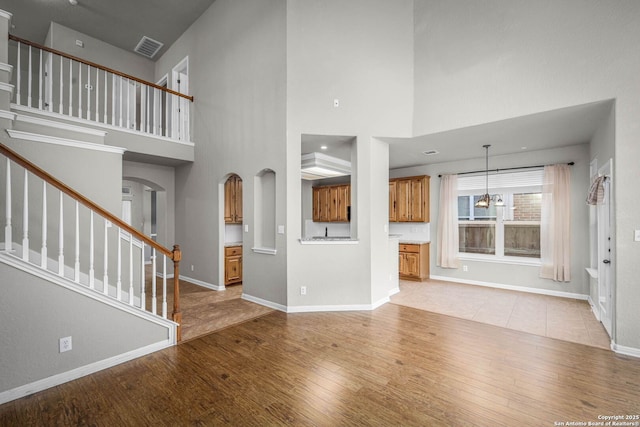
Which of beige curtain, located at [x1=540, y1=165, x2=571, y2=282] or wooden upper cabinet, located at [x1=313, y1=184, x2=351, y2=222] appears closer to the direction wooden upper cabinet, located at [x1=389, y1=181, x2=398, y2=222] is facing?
the beige curtain

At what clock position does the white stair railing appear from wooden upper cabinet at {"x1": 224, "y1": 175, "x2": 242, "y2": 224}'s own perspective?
The white stair railing is roughly at 1 o'clock from the wooden upper cabinet.

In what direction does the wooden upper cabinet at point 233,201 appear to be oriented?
toward the camera

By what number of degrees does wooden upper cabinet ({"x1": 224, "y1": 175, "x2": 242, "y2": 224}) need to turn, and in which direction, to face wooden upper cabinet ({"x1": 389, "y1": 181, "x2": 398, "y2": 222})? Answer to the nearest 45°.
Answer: approximately 90° to its left

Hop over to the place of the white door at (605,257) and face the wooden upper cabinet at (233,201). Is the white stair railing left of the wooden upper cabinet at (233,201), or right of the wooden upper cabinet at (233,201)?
left

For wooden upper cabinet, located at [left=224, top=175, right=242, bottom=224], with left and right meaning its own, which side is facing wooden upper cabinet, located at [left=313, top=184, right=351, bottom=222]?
left

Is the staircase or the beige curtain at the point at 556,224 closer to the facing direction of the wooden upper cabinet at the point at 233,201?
the staircase

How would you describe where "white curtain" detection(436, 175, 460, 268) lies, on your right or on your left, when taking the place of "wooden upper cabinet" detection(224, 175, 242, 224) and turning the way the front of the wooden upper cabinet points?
on your left

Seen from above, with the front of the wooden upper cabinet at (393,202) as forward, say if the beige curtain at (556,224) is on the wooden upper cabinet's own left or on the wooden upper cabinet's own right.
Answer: on the wooden upper cabinet's own left

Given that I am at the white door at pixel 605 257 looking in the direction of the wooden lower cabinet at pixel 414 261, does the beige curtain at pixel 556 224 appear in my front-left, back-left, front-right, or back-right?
front-right

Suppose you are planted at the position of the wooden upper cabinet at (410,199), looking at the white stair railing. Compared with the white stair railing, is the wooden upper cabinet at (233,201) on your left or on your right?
right
